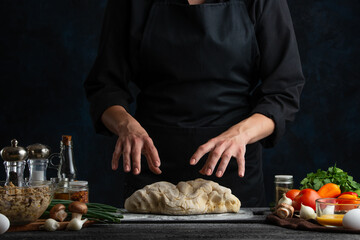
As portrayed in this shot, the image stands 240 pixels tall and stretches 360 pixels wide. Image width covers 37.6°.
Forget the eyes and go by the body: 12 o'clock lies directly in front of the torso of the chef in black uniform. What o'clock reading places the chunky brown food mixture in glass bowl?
The chunky brown food mixture in glass bowl is roughly at 1 o'clock from the chef in black uniform.

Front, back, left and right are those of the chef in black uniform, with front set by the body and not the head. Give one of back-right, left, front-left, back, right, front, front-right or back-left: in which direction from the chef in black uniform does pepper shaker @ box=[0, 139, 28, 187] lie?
front-right

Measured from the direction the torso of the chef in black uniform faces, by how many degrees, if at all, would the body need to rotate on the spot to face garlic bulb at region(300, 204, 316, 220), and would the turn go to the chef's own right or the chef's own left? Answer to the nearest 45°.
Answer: approximately 45° to the chef's own left

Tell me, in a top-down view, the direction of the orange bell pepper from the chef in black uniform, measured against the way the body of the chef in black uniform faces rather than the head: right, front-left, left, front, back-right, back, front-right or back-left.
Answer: front-left

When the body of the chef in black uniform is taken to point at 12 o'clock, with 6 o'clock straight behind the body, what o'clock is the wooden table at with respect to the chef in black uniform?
The wooden table is roughly at 12 o'clock from the chef in black uniform.

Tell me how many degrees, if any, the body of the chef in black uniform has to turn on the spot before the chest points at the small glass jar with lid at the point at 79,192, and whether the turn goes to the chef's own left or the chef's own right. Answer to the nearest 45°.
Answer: approximately 45° to the chef's own right

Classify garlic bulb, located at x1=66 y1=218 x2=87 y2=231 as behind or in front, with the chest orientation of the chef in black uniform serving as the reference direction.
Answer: in front

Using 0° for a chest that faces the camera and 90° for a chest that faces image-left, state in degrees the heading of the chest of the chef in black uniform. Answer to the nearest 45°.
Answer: approximately 0°
